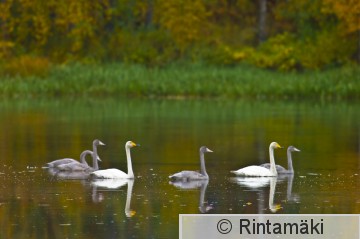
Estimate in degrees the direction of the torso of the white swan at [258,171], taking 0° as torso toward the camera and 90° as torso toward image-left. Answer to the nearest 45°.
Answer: approximately 270°
